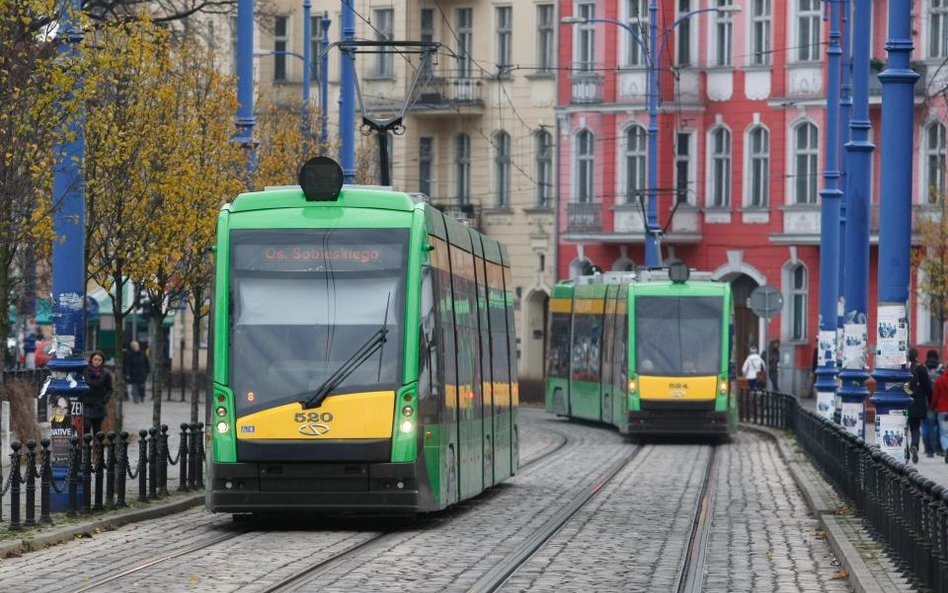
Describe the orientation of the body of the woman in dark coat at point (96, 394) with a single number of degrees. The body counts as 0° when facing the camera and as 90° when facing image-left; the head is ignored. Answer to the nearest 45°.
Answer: approximately 0°

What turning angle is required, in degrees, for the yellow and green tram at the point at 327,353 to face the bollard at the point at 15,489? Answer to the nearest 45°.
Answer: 0° — it already faces it

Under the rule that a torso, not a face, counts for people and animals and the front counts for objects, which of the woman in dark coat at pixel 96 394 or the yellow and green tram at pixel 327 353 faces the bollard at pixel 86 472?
the woman in dark coat

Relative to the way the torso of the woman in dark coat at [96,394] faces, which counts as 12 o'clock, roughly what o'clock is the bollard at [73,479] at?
The bollard is roughly at 12 o'clock from the woman in dark coat.

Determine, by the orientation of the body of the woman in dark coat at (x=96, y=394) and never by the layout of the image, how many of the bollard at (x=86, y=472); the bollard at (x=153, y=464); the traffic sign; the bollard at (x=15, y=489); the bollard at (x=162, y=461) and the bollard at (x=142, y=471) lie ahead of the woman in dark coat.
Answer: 5

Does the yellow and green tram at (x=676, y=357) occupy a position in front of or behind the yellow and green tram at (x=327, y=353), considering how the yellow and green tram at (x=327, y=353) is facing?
behind

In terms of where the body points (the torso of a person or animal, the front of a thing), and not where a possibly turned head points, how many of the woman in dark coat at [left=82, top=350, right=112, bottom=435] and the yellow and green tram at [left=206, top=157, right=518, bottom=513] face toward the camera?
2

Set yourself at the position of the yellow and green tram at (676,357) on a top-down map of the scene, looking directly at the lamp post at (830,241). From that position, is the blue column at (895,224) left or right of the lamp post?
right

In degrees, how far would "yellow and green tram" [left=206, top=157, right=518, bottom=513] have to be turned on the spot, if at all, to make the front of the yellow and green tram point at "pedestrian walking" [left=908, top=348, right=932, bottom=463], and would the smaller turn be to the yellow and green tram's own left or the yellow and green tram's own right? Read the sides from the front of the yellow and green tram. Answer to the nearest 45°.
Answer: approximately 135° to the yellow and green tram's own left

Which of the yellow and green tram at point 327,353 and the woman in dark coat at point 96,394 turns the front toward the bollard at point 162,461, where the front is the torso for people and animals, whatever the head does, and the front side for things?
the woman in dark coat
